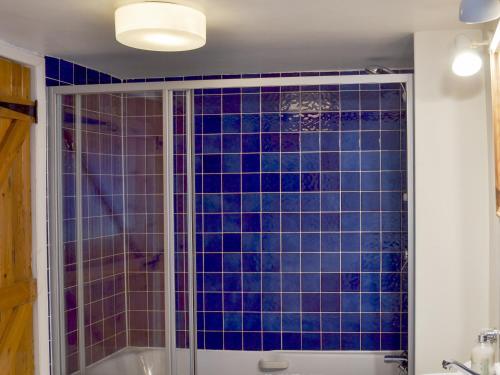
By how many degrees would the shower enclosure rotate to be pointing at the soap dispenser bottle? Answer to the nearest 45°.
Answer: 0° — it already faces it

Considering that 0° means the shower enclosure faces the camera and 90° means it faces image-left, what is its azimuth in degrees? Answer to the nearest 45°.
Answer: approximately 0°

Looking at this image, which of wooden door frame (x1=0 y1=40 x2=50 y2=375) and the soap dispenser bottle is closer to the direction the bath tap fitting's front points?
the wooden door frame

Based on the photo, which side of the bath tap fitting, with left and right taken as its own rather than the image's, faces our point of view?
left

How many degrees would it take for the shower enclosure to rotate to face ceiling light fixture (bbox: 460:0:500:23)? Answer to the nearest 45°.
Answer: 0° — it already faces it

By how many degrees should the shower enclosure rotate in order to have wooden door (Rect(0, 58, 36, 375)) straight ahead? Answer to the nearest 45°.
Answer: approximately 45° to its right

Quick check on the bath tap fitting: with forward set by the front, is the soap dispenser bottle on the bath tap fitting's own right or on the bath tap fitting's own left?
on the bath tap fitting's own left
